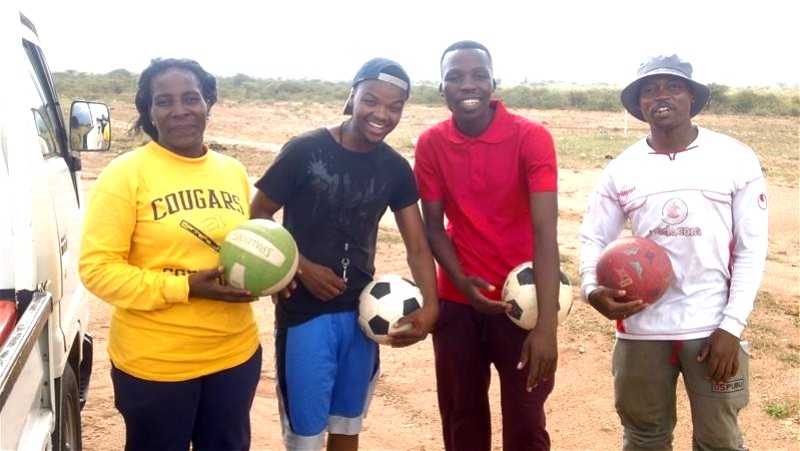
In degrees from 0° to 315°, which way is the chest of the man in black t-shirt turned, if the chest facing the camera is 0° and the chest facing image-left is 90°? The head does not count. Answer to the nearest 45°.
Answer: approximately 0°

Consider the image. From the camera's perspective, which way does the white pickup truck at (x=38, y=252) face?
away from the camera

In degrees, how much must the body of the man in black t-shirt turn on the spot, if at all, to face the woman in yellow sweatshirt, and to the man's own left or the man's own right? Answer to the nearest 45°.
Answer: approximately 45° to the man's own right

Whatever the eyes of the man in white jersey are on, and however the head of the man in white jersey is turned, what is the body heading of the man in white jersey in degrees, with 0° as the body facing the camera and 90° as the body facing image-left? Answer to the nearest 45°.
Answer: approximately 0°

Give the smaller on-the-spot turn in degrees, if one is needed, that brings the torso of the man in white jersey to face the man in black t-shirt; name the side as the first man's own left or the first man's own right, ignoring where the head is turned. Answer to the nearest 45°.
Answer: approximately 90° to the first man's own right

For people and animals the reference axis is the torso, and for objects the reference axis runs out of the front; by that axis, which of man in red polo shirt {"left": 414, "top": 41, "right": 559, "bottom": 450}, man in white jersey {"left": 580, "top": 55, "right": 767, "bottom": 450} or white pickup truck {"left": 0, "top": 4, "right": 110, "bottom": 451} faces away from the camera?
the white pickup truck

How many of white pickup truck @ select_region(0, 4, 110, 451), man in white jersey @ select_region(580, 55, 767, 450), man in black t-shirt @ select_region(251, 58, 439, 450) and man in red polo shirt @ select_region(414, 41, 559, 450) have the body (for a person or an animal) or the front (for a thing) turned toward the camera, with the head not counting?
3

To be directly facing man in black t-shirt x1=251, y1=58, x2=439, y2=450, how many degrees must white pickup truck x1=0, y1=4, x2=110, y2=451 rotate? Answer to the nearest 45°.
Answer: approximately 90° to its right

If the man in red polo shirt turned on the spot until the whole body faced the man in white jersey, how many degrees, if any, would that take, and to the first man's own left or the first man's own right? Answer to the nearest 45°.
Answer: approximately 90° to the first man's own left
